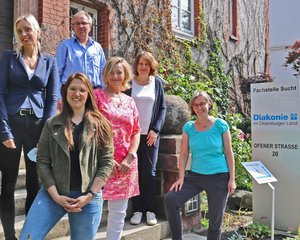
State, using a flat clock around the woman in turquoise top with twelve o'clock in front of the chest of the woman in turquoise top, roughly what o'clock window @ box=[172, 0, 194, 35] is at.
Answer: The window is roughly at 6 o'clock from the woman in turquoise top.

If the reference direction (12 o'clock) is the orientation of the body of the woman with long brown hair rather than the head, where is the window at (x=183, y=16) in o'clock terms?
The window is roughly at 7 o'clock from the woman with long brown hair.

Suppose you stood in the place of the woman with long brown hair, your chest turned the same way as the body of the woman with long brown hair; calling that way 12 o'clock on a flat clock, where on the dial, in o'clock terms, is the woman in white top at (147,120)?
The woman in white top is roughly at 7 o'clock from the woman with long brown hair.

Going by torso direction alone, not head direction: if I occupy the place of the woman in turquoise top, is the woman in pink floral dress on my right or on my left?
on my right

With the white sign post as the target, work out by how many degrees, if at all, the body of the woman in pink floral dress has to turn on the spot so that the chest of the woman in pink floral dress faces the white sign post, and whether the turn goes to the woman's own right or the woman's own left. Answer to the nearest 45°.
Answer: approximately 135° to the woman's own left

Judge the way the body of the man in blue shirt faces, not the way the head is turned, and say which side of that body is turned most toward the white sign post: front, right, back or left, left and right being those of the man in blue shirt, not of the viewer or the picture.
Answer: left
